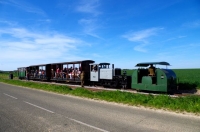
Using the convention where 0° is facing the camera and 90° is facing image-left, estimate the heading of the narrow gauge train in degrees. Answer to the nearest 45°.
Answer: approximately 315°
